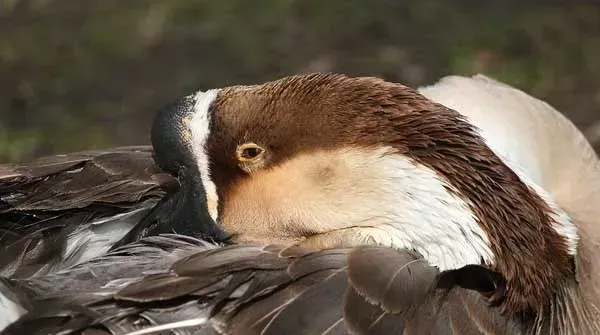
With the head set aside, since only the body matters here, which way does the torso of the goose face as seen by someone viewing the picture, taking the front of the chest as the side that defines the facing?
to the viewer's right
